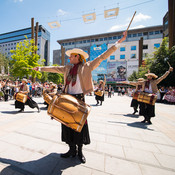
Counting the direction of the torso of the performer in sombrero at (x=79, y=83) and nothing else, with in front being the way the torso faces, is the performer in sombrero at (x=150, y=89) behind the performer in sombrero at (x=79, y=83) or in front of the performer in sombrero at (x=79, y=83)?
behind

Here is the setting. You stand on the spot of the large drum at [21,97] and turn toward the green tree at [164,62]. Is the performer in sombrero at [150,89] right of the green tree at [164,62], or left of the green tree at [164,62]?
right

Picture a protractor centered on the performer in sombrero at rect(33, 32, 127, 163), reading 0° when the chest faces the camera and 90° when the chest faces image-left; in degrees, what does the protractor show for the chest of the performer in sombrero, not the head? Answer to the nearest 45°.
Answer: approximately 45°

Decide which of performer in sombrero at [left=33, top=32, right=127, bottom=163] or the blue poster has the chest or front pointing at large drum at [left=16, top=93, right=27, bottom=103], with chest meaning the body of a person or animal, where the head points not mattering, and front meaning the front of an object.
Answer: the blue poster

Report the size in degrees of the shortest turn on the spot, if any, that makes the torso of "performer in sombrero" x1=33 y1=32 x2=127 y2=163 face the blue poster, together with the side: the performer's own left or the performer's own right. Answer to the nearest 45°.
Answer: approximately 135° to the performer's own right

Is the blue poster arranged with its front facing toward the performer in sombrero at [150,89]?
yes

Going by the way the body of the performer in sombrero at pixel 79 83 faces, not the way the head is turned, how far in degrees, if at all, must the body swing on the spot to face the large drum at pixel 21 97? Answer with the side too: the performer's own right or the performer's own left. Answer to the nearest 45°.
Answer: approximately 90° to the performer's own right

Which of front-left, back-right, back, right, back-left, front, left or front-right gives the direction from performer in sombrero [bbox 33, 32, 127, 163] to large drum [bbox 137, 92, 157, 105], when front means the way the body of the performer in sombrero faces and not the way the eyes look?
back

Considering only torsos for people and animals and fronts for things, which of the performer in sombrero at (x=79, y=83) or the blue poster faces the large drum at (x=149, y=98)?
the blue poster
